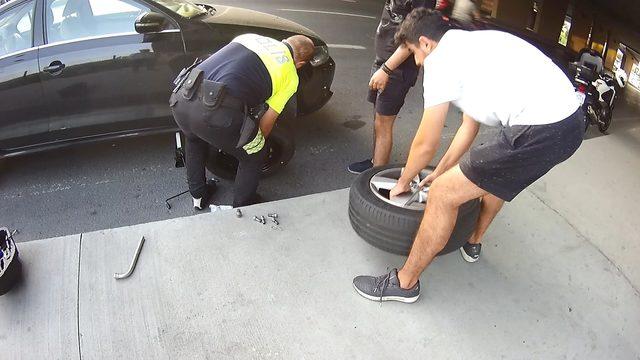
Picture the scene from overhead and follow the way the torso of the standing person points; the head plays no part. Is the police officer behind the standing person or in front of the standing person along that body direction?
in front

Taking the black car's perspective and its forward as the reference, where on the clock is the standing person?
The standing person is roughly at 1 o'clock from the black car.

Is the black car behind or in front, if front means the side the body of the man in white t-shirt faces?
in front

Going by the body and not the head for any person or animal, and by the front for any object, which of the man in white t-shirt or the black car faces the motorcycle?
the black car

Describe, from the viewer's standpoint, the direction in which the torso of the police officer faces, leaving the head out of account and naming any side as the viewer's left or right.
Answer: facing away from the viewer and to the right of the viewer

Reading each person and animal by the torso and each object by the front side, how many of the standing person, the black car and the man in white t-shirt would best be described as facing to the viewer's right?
1

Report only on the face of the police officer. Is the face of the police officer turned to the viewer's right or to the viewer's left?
to the viewer's right

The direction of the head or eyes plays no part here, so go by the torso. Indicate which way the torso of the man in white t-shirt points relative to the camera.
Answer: to the viewer's left

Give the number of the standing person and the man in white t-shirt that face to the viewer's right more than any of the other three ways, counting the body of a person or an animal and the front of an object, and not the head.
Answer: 0

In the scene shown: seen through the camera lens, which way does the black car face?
facing to the right of the viewer

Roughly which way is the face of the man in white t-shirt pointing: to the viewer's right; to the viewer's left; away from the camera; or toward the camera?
to the viewer's left

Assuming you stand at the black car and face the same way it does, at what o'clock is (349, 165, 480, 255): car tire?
The car tire is roughly at 2 o'clock from the black car.
